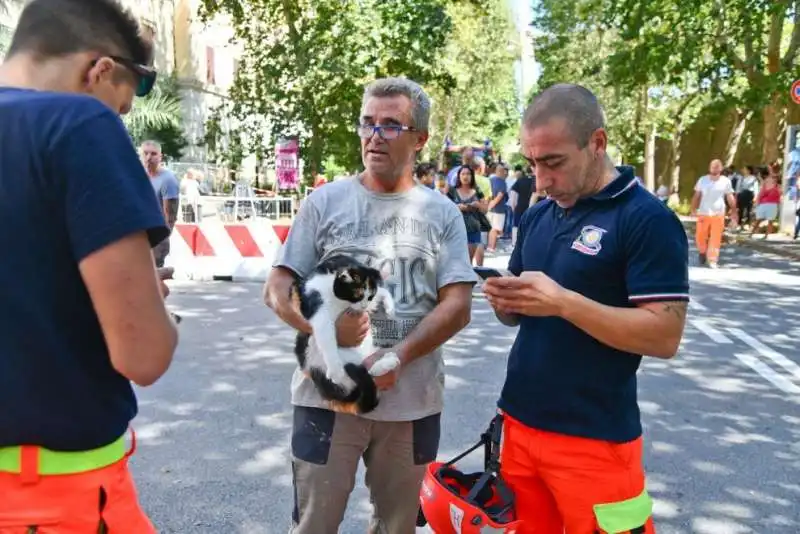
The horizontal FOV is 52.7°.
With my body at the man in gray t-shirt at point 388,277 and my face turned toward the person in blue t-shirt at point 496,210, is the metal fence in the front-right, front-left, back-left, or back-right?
front-left

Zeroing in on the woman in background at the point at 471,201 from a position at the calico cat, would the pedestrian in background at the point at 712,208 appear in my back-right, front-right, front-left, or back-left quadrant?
front-right

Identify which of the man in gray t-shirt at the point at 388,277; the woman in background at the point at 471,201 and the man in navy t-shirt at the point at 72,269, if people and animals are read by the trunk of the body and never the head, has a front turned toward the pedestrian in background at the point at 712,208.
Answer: the man in navy t-shirt

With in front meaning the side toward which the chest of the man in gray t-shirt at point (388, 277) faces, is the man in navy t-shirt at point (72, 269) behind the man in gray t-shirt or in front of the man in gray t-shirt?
in front

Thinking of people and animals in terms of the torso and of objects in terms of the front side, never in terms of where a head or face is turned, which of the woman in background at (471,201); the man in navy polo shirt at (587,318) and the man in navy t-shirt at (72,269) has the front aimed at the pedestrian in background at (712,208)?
the man in navy t-shirt at (72,269)

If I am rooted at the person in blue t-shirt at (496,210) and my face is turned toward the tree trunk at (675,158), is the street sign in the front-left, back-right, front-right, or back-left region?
front-right

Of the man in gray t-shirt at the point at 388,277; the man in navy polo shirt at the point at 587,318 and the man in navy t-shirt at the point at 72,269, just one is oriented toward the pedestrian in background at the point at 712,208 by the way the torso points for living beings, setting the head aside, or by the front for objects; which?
the man in navy t-shirt at the point at 72,269

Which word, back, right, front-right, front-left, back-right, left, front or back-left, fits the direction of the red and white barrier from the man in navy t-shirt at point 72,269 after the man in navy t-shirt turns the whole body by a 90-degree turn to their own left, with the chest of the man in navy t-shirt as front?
front-right

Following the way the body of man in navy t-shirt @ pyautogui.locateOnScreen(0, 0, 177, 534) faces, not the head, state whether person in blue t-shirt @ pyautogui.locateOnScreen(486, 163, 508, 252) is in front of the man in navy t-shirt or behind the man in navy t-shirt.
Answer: in front

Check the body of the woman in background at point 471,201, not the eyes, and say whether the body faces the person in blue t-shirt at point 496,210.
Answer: no

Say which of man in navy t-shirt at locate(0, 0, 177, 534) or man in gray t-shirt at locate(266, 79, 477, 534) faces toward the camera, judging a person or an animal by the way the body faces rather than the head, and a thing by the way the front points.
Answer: the man in gray t-shirt

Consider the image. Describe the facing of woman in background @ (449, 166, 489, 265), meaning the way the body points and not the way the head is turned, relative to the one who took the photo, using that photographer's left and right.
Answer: facing the viewer

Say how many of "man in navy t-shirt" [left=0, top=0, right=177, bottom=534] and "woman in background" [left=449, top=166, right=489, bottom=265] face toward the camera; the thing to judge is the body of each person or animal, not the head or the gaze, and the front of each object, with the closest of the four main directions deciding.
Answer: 1

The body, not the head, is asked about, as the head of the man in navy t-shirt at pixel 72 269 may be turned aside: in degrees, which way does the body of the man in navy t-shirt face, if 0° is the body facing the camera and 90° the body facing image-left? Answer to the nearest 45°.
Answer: approximately 225°

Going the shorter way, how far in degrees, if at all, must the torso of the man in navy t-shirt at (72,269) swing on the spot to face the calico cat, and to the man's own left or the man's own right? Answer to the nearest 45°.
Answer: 0° — they already face it

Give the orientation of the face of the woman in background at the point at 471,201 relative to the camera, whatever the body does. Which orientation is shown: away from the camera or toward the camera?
toward the camera
